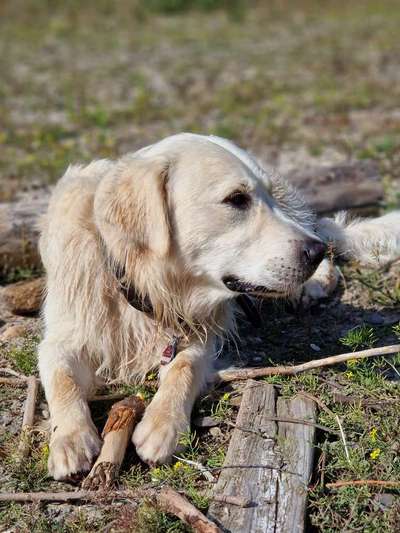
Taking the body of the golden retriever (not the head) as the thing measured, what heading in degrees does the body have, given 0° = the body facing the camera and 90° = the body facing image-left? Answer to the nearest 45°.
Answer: approximately 45°

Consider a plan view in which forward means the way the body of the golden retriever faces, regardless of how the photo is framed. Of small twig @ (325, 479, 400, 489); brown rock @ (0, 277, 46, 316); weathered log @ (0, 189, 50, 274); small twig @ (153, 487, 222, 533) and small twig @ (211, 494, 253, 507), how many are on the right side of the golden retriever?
2

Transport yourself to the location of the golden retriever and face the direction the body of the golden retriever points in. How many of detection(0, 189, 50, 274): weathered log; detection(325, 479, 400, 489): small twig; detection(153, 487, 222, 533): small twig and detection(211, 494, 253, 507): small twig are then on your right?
1

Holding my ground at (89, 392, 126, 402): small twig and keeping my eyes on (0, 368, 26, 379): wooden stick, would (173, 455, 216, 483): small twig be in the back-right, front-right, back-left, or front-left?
back-left

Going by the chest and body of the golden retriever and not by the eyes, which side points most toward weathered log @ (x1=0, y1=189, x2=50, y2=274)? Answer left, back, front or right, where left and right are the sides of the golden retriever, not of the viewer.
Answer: right

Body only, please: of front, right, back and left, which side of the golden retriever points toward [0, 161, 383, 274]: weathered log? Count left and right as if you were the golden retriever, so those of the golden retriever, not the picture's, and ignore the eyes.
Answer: back

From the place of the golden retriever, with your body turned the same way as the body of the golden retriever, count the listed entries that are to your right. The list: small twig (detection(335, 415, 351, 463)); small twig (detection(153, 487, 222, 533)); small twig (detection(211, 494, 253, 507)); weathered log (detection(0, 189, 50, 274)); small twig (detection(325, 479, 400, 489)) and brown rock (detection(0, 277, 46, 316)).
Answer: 2

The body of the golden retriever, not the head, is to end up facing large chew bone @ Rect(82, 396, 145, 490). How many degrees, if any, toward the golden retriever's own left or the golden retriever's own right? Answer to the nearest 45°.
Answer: approximately 45° to the golden retriever's own left

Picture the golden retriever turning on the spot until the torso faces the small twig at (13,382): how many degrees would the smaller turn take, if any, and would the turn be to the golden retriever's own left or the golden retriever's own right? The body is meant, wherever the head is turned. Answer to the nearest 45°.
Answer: approximately 45° to the golden retriever's own right

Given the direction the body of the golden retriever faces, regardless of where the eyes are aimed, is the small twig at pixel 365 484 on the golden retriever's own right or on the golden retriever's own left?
on the golden retriever's own left

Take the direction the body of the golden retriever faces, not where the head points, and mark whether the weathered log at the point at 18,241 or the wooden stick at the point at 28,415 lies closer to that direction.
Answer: the wooden stick

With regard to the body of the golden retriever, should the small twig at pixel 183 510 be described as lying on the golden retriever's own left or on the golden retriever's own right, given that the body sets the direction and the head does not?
on the golden retriever's own left

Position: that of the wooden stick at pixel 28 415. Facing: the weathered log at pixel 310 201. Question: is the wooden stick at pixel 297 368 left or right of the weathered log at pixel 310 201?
right

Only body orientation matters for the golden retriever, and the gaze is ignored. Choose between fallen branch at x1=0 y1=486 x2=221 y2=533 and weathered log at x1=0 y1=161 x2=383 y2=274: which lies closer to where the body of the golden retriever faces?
the fallen branch

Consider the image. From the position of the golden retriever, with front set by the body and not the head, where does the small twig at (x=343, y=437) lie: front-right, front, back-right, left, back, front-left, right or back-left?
left

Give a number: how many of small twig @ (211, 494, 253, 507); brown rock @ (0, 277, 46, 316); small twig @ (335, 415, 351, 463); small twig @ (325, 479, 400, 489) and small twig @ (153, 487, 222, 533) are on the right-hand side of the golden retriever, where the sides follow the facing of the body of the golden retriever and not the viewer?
1

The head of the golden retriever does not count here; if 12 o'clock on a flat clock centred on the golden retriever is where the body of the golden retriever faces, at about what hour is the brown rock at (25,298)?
The brown rock is roughly at 3 o'clock from the golden retriever.

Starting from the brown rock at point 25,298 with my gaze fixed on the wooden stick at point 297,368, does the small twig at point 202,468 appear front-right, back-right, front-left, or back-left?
front-right

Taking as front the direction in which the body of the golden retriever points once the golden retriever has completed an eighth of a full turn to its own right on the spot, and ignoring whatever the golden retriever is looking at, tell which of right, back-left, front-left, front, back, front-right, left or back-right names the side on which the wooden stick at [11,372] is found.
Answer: front
